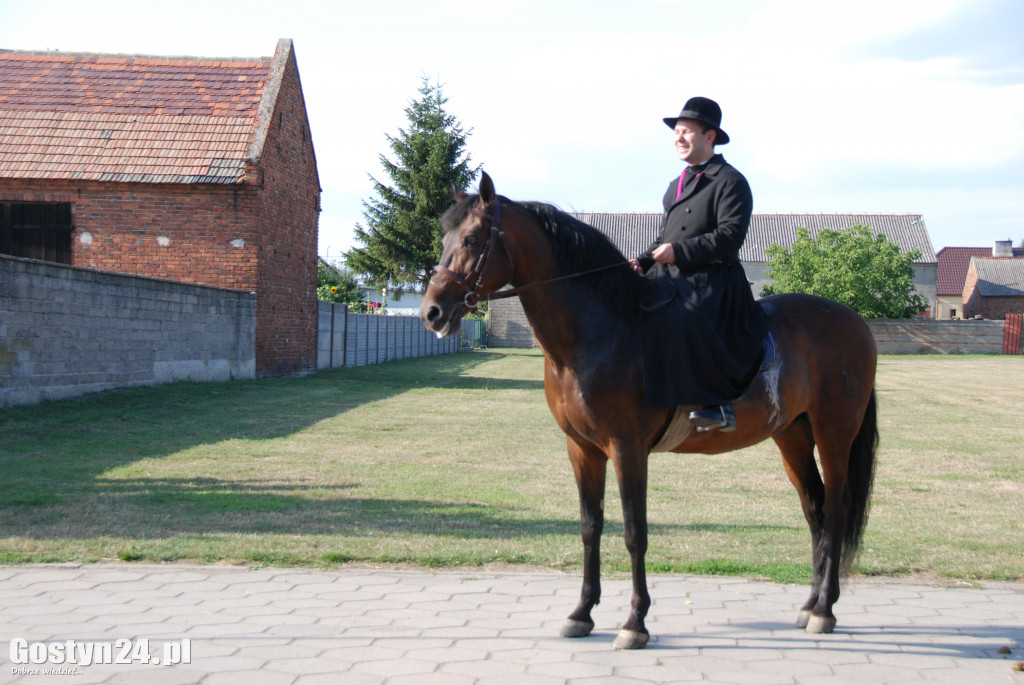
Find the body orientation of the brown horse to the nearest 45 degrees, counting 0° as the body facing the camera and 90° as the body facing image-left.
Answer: approximately 45°

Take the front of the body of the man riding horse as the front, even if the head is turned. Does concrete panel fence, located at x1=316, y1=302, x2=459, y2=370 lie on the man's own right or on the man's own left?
on the man's own right

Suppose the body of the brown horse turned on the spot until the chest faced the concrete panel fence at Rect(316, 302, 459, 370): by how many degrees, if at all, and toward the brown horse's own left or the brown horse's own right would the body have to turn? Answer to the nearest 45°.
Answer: approximately 135° to the brown horse's own right

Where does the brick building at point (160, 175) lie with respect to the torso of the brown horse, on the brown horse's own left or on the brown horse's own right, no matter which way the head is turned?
on the brown horse's own right

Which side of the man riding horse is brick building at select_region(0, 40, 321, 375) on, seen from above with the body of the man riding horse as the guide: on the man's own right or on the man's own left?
on the man's own right

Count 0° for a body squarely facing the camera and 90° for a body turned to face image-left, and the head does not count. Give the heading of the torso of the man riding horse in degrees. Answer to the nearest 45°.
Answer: approximately 45°
